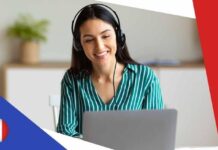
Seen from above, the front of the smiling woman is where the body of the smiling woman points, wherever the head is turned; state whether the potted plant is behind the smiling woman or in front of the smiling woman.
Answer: behind

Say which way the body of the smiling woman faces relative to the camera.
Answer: toward the camera
